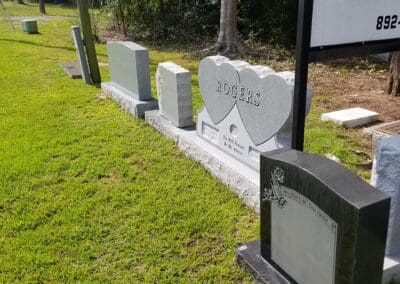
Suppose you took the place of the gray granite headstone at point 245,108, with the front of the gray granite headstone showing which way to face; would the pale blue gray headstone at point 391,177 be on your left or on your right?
on your left

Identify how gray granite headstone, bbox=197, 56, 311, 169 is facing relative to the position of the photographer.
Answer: facing the viewer and to the left of the viewer

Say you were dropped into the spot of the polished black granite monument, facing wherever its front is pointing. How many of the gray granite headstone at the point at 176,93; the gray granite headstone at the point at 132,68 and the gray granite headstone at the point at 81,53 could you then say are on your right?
3

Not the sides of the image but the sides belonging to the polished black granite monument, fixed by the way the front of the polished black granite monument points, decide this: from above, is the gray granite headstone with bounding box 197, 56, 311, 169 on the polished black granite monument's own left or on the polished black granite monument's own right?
on the polished black granite monument's own right

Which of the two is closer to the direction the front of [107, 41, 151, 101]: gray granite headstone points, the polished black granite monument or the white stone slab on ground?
the polished black granite monument

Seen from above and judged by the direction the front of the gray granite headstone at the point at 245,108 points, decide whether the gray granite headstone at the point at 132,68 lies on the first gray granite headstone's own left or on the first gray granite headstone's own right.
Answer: on the first gray granite headstone's own right

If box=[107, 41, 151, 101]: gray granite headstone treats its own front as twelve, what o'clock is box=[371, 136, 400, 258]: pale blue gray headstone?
The pale blue gray headstone is roughly at 10 o'clock from the gray granite headstone.

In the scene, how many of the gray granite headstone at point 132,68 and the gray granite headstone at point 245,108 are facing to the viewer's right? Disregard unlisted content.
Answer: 0

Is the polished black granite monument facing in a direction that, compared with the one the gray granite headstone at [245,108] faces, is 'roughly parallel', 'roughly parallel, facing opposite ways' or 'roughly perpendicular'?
roughly parallel

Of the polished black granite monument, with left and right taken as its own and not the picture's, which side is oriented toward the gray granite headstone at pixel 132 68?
right

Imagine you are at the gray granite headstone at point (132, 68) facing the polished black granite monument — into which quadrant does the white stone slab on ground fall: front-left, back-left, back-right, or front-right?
front-left

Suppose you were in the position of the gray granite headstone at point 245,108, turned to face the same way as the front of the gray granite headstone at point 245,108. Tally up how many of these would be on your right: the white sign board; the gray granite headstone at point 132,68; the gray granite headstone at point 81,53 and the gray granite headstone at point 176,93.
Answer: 3

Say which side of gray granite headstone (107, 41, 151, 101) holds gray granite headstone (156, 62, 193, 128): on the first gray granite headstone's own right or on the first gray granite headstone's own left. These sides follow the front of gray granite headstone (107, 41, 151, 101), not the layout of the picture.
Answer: on the first gray granite headstone's own left
